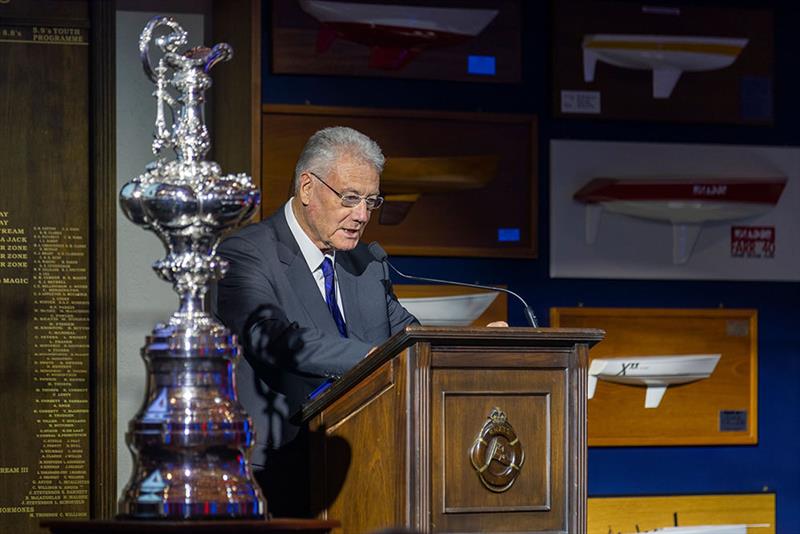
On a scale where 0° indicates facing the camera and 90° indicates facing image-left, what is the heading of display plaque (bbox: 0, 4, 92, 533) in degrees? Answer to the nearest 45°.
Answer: approximately 0°

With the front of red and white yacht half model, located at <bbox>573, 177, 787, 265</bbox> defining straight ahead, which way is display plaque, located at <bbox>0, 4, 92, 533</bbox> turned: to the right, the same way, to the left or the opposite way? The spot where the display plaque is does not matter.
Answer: to the right

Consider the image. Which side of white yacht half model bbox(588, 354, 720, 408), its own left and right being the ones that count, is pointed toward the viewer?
right

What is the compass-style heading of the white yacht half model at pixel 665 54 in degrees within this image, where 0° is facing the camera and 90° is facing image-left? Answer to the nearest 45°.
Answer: approximately 270°

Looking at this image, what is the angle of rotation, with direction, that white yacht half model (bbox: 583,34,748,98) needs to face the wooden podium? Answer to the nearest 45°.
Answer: approximately 90° to its right

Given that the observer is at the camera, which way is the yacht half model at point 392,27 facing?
facing to the right of the viewer

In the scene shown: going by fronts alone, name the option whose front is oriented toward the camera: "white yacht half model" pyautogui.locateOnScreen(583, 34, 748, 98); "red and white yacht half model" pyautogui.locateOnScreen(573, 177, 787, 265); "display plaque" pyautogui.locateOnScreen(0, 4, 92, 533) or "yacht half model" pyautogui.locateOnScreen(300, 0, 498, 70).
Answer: the display plaque

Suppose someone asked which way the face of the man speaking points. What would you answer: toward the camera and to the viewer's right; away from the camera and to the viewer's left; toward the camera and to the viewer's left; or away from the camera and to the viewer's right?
toward the camera and to the viewer's right

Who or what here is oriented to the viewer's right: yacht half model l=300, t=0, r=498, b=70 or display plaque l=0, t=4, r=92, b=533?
the yacht half model

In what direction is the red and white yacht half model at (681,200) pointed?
to the viewer's right
